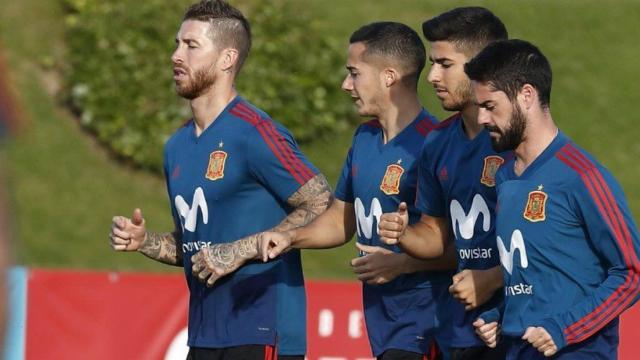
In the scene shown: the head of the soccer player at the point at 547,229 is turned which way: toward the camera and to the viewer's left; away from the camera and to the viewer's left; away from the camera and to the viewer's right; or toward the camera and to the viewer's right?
toward the camera and to the viewer's left

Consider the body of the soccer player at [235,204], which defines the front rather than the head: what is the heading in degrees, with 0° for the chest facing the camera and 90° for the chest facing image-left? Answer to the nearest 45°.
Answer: approximately 45°

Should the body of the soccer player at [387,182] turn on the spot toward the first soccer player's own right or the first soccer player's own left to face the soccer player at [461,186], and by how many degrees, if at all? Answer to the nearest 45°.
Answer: approximately 90° to the first soccer player's own left

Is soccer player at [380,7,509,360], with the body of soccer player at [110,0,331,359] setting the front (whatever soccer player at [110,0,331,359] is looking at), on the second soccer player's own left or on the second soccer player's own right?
on the second soccer player's own left

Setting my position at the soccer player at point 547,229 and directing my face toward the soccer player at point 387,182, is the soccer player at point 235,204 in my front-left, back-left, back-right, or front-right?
front-left

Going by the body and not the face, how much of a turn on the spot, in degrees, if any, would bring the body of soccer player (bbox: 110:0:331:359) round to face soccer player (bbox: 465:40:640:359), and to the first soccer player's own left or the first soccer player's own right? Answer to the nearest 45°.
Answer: approximately 90° to the first soccer player's own left

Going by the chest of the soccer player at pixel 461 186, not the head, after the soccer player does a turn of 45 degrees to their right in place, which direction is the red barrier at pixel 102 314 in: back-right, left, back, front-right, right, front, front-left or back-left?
front-right

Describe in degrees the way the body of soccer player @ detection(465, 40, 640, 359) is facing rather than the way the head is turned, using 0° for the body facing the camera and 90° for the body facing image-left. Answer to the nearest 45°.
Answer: approximately 45°

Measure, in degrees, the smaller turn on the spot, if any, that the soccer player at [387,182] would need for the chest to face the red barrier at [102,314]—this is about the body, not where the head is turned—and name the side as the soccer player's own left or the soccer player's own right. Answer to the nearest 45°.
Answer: approximately 90° to the soccer player's own right

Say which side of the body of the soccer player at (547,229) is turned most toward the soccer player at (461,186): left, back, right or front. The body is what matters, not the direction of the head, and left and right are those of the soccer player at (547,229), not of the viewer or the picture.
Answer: right

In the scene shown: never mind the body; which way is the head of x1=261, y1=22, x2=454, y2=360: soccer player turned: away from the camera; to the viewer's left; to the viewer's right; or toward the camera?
to the viewer's left

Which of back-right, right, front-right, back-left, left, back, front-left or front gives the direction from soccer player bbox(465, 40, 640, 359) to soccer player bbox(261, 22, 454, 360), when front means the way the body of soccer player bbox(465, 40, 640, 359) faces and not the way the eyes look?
right

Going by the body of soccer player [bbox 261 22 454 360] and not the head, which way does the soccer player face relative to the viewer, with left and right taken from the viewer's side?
facing the viewer and to the left of the viewer

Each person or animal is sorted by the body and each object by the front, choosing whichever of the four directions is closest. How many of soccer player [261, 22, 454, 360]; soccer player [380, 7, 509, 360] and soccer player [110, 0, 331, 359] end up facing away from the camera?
0

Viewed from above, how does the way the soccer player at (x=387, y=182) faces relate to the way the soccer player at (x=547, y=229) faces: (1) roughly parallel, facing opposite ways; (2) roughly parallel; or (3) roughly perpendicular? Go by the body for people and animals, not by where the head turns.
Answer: roughly parallel
